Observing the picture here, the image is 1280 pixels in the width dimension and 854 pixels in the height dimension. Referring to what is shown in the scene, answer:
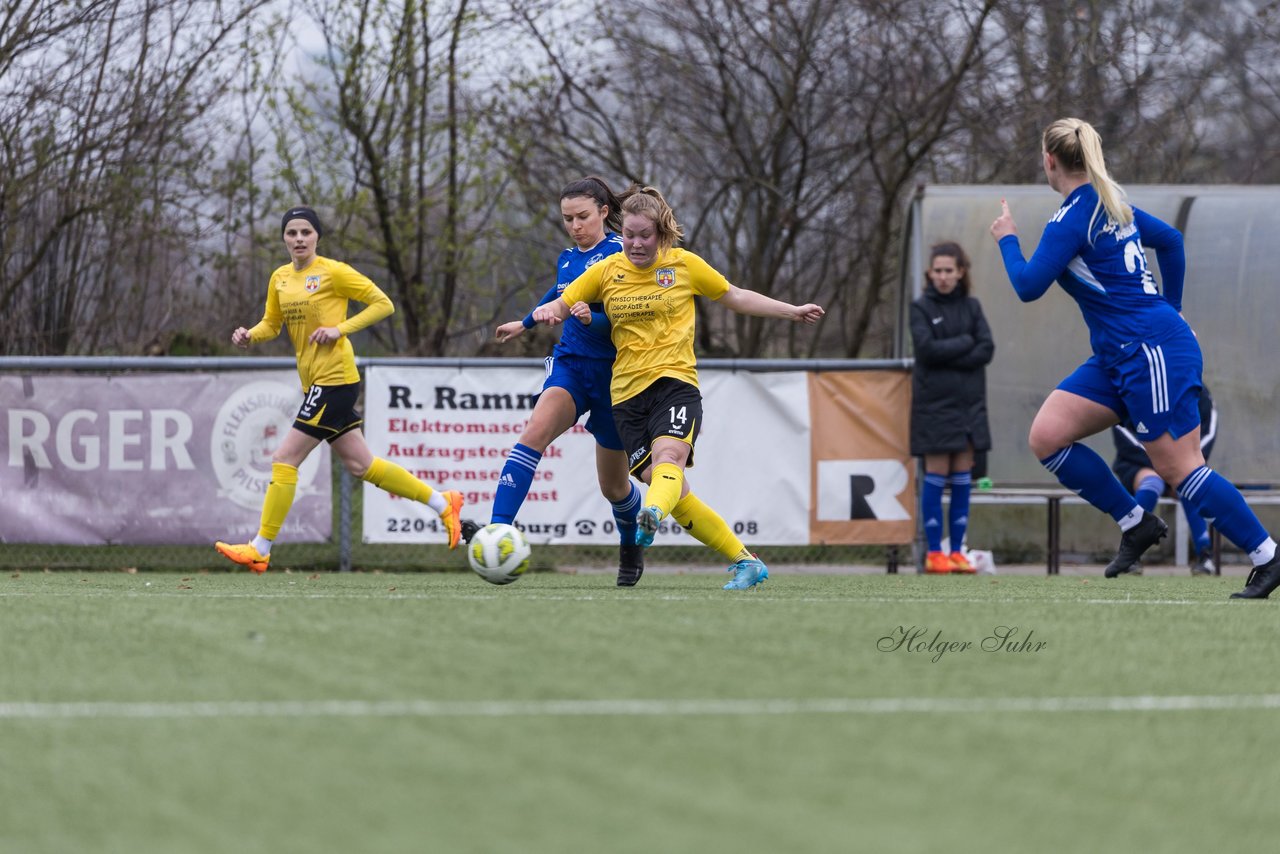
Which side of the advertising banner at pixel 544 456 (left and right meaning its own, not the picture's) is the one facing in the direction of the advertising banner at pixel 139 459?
right

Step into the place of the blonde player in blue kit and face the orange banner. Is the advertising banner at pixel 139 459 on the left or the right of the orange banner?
left

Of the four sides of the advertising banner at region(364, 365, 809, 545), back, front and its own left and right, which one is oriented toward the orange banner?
left

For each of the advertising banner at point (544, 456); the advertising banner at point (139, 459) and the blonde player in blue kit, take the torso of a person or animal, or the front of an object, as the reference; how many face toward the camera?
2

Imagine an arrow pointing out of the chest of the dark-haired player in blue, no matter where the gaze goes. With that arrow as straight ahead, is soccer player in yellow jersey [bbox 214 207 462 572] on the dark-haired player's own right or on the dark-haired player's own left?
on the dark-haired player's own right

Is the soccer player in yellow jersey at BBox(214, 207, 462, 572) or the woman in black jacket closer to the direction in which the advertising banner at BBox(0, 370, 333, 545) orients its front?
the soccer player in yellow jersey

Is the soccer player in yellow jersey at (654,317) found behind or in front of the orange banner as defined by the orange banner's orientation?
in front

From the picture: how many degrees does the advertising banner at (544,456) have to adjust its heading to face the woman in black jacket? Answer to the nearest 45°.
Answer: approximately 90° to its left

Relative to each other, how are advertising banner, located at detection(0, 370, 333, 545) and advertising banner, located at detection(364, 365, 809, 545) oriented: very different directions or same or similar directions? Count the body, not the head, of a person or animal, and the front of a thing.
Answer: same or similar directions

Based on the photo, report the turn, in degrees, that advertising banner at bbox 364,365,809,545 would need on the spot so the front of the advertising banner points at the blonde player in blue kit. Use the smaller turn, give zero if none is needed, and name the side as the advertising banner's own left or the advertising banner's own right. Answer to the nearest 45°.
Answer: approximately 45° to the advertising banner's own left

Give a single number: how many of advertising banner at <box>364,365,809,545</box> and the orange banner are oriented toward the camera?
2

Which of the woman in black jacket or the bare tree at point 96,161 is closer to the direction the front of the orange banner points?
the woman in black jacket

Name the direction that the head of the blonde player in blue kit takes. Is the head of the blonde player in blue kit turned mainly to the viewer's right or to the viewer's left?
to the viewer's left

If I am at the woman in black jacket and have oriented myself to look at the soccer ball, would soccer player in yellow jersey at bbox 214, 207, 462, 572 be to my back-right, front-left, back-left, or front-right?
front-right

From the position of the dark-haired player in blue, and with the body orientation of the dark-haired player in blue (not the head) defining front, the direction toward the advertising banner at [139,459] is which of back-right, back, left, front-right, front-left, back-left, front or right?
right
